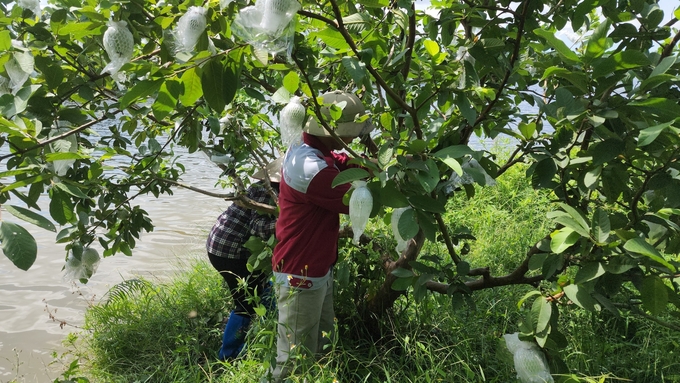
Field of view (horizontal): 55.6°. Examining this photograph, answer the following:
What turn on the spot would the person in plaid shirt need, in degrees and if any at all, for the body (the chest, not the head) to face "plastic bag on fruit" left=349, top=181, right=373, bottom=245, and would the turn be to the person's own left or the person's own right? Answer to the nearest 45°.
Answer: approximately 90° to the person's own right

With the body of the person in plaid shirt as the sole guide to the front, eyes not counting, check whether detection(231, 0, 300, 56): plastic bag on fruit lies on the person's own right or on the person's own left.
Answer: on the person's own right

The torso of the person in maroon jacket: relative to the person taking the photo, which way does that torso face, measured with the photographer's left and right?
facing away from the viewer and to the right of the viewer

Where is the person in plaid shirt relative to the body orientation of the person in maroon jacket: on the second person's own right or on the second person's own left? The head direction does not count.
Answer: on the second person's own left
